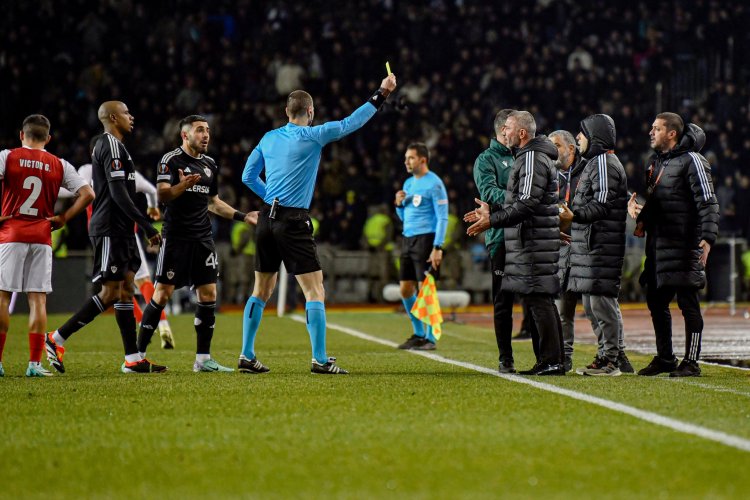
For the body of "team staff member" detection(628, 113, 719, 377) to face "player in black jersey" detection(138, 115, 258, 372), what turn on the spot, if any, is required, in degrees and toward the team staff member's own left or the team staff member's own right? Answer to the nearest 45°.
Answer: approximately 45° to the team staff member's own right

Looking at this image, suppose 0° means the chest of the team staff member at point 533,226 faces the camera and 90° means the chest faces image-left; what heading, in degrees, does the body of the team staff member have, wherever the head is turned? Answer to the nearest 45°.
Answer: approximately 90°

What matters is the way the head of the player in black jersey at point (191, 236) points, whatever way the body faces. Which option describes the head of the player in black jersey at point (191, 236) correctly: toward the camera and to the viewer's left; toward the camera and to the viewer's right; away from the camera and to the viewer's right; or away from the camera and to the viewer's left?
toward the camera and to the viewer's right

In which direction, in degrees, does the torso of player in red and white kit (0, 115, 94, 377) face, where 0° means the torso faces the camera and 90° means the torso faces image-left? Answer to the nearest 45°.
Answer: approximately 180°

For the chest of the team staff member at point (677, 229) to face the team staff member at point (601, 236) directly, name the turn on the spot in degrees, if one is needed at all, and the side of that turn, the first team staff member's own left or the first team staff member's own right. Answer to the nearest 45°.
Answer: approximately 45° to the first team staff member's own right

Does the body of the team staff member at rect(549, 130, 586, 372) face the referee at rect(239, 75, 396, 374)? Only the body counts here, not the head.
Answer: yes

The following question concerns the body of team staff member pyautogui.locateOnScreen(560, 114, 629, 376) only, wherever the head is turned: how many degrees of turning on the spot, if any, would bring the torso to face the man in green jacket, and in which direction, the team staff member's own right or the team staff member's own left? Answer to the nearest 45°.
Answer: approximately 45° to the team staff member's own right

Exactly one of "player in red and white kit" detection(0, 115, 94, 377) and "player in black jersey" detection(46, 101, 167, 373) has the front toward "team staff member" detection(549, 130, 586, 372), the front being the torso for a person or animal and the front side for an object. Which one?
the player in black jersey

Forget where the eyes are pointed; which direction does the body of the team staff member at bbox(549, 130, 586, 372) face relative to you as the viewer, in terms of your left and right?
facing the viewer and to the left of the viewer

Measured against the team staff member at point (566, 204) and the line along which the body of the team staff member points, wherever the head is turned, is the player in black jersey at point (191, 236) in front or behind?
in front

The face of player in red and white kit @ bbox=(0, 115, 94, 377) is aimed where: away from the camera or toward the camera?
away from the camera

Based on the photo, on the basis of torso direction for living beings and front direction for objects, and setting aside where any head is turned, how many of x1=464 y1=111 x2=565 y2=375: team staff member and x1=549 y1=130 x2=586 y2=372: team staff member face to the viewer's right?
0

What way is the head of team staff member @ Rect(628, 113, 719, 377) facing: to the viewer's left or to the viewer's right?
to the viewer's left

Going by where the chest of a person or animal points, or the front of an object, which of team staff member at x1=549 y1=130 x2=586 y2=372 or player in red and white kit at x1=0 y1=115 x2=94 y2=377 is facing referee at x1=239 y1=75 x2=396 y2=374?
the team staff member

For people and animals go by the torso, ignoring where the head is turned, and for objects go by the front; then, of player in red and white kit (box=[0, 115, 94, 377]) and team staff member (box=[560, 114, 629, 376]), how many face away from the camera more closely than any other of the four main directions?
1
